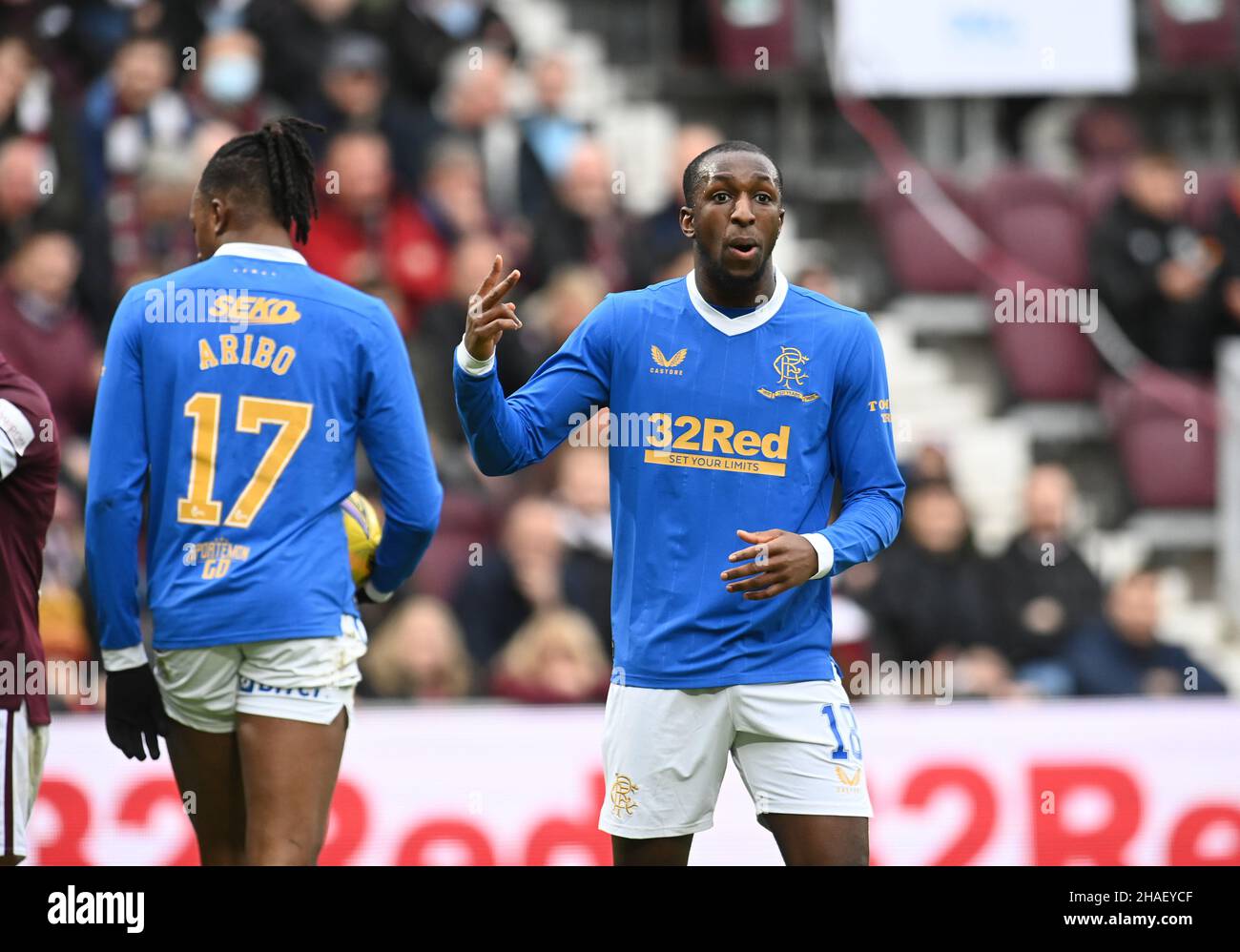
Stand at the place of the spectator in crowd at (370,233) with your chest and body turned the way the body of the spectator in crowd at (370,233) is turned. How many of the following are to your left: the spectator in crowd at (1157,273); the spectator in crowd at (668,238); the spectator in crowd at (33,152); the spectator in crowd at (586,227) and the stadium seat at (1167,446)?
4

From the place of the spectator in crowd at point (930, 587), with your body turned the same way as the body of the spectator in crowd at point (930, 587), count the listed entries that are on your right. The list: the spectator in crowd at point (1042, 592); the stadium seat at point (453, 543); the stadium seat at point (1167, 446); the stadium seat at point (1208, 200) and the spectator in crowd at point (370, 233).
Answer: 2

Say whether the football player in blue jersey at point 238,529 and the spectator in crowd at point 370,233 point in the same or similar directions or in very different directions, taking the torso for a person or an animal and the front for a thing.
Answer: very different directions

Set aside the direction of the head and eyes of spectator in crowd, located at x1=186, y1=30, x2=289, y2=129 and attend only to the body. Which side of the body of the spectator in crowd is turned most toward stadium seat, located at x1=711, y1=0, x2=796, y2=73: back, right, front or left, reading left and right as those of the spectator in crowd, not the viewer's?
left

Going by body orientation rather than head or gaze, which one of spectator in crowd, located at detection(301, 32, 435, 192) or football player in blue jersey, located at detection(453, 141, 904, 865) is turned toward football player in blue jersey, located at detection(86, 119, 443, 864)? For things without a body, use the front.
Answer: the spectator in crowd

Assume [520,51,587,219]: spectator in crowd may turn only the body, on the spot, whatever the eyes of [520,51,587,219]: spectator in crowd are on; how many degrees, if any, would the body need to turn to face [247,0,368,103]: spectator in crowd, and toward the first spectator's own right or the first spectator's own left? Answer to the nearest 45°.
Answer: approximately 90° to the first spectator's own right

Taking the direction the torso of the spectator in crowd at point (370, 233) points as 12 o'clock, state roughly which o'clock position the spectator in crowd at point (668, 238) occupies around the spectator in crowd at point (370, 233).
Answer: the spectator in crowd at point (668, 238) is roughly at 9 o'clock from the spectator in crowd at point (370, 233).

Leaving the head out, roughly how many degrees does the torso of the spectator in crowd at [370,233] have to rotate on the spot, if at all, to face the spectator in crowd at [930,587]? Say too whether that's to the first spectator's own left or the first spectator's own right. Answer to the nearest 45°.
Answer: approximately 45° to the first spectator's own left

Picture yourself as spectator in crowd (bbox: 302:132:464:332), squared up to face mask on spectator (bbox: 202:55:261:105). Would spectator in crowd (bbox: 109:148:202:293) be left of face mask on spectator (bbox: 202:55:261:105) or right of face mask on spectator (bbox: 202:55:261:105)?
left

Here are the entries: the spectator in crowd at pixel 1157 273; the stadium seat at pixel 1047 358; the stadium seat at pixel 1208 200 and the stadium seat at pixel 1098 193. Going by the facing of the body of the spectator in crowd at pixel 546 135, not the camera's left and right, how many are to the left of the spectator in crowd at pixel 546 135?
4

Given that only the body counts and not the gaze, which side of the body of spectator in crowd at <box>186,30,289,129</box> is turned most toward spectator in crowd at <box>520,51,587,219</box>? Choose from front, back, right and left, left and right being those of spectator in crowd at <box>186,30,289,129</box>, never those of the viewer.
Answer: left

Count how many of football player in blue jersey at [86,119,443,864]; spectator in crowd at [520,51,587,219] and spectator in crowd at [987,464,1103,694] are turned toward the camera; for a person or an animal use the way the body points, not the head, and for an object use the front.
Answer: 2

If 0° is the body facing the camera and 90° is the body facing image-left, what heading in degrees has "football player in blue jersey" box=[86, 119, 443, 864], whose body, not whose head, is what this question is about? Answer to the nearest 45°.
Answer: approximately 180°

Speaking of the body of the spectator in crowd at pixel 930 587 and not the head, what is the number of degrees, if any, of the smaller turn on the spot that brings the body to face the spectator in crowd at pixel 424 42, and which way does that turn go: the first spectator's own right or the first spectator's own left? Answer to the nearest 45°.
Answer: approximately 135° to the first spectator's own right
